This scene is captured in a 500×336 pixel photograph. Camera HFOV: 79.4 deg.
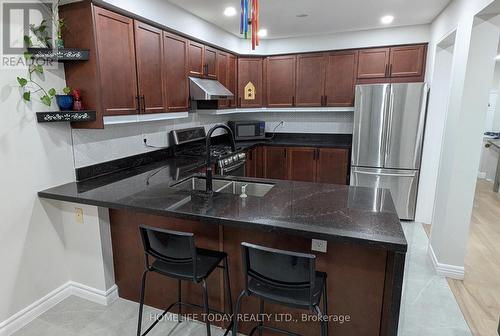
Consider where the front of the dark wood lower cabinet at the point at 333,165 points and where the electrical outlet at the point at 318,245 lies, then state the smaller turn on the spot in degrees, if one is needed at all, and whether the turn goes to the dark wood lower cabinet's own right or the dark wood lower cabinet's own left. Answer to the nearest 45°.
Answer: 0° — it already faces it

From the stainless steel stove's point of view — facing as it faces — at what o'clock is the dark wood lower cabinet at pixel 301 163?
The dark wood lower cabinet is roughly at 10 o'clock from the stainless steel stove.

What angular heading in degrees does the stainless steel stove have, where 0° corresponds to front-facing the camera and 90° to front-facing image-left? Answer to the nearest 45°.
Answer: approximately 315°

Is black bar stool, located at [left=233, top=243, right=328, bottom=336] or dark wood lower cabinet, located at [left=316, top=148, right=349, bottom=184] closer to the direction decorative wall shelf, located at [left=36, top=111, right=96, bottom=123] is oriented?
the black bar stool

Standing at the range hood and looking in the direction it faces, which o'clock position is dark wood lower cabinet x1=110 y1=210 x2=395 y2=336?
The dark wood lower cabinet is roughly at 1 o'clock from the range hood.

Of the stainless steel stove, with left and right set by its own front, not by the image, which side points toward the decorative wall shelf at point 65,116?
right

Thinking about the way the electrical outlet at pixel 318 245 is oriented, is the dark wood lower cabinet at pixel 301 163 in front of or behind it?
behind

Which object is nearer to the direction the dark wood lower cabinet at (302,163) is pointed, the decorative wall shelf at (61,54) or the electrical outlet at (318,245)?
the electrical outlet

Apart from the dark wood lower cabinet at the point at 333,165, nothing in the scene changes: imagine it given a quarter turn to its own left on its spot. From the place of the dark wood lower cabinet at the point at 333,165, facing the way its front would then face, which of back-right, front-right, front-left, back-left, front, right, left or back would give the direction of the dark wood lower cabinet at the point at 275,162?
back

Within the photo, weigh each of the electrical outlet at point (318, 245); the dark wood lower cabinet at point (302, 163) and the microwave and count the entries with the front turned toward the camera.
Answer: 3

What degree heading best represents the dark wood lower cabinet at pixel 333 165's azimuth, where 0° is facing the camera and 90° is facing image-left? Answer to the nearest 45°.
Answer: approximately 0°

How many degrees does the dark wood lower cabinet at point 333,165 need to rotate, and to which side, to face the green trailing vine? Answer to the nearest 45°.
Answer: approximately 45° to its right
